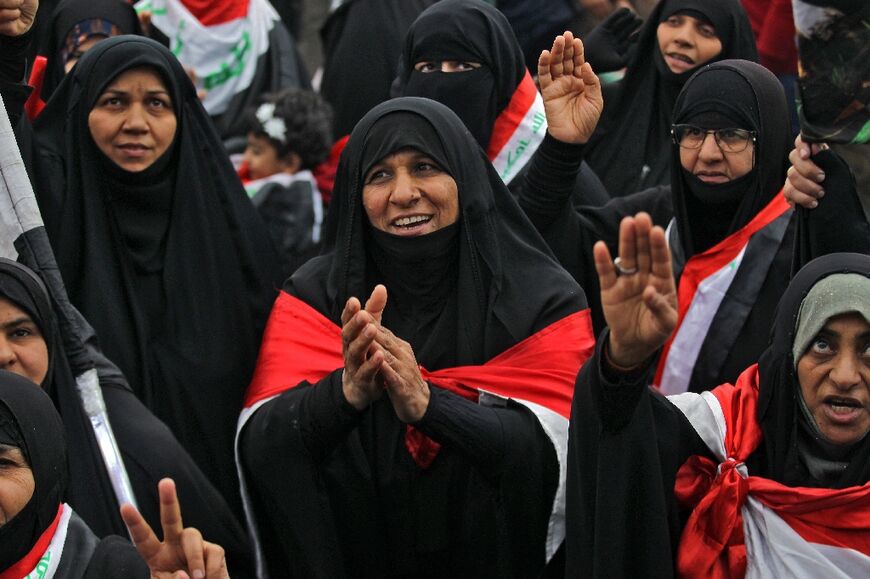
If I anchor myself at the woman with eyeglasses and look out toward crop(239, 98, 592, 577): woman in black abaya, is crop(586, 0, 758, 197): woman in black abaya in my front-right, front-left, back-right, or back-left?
back-right

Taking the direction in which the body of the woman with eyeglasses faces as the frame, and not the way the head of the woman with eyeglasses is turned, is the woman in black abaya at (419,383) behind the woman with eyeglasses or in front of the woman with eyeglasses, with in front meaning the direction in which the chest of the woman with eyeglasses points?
in front

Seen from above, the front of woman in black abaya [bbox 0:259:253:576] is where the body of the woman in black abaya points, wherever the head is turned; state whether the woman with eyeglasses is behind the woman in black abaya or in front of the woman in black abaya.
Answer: behind

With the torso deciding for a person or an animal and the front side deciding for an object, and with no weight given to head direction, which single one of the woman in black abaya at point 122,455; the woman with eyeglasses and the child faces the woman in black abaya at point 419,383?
the woman with eyeglasses

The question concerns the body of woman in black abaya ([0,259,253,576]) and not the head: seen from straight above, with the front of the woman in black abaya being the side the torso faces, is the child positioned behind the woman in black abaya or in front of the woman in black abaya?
behind

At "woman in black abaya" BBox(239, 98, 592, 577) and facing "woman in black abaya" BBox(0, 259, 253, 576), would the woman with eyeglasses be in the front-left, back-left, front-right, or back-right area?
back-right

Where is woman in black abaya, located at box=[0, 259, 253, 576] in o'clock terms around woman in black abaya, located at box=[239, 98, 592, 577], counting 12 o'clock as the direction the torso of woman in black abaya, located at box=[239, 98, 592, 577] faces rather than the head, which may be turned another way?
woman in black abaya, located at box=[0, 259, 253, 576] is roughly at 3 o'clock from woman in black abaya, located at box=[239, 98, 592, 577].
